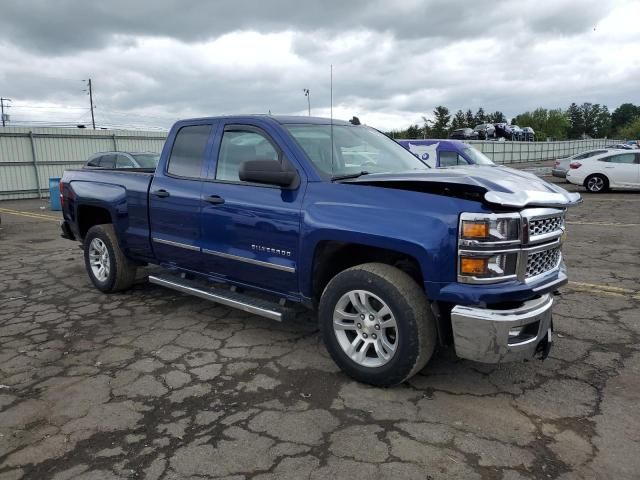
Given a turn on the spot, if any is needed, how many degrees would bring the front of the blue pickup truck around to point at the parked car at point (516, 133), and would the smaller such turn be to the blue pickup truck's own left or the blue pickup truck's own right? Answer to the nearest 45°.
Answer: approximately 135° to the blue pickup truck's own left

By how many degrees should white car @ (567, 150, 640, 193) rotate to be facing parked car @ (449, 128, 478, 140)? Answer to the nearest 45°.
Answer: approximately 135° to its left

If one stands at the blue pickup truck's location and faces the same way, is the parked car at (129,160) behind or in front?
behind

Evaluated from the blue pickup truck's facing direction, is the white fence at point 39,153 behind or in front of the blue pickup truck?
behind

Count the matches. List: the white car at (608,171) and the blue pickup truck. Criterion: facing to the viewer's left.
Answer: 0

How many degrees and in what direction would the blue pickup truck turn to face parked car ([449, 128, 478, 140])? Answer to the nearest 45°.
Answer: approximately 135° to its left

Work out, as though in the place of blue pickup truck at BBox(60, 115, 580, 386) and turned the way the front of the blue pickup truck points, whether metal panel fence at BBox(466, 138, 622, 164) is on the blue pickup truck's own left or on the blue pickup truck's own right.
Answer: on the blue pickup truck's own left

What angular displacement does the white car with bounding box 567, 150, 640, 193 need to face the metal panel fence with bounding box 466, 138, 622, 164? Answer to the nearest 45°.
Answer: approximately 90° to its left

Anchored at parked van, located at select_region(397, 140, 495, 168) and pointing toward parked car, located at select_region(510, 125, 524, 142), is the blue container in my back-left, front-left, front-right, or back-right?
back-left

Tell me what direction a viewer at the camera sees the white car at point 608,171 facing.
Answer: facing to the right of the viewer

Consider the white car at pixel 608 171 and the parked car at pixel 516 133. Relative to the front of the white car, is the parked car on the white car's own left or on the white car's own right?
on the white car's own left

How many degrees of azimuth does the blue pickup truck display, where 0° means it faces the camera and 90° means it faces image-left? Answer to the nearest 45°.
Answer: approximately 315°

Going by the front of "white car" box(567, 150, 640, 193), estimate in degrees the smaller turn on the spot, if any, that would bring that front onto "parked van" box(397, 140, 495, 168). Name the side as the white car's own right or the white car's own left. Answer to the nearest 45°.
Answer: approximately 135° to the white car's own right

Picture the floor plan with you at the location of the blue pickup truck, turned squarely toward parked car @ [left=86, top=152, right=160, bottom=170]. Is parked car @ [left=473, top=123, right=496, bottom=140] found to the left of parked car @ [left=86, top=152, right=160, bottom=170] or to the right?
right
